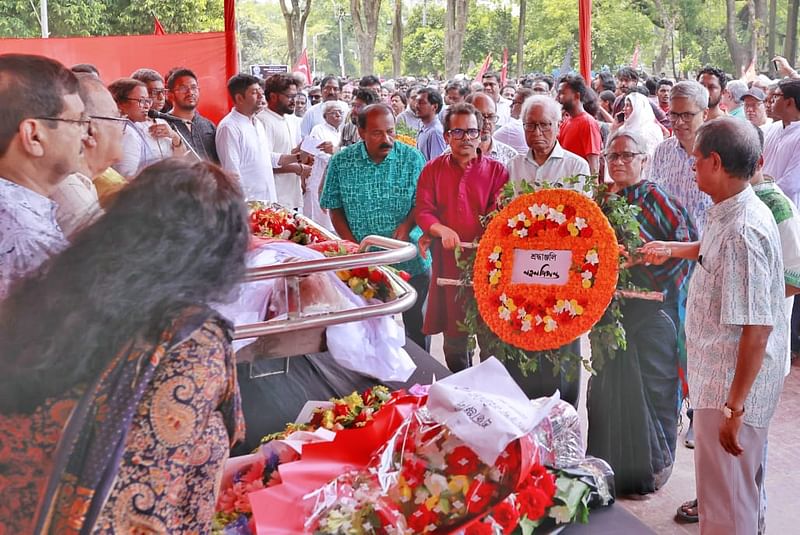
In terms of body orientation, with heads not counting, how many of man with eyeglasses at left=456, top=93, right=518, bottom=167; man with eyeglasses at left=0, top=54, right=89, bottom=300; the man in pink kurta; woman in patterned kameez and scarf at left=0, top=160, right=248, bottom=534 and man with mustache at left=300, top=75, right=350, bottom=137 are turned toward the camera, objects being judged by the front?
3

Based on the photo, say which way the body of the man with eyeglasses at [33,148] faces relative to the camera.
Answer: to the viewer's right

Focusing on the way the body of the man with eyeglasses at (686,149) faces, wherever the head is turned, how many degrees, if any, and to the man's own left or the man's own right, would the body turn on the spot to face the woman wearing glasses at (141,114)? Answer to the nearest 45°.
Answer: approximately 45° to the man's own right

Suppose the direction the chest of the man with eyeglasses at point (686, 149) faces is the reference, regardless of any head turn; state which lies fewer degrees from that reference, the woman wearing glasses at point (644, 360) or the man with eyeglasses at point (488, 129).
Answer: the woman wearing glasses

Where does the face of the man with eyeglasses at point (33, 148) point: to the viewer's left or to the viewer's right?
to the viewer's right

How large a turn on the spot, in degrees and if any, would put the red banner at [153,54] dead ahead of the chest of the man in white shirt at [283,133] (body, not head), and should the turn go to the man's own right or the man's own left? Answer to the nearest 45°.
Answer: approximately 180°

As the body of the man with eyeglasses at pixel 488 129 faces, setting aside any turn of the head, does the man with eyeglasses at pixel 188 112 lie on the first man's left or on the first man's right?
on the first man's right

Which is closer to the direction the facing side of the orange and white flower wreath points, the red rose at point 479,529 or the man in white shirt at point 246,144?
the red rose

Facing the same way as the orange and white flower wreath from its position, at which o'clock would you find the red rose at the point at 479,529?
The red rose is roughly at 12 o'clock from the orange and white flower wreath.

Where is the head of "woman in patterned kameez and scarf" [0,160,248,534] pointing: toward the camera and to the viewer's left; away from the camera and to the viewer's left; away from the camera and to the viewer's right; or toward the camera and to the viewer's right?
away from the camera and to the viewer's right

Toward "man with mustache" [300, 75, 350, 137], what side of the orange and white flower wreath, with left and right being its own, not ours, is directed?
back

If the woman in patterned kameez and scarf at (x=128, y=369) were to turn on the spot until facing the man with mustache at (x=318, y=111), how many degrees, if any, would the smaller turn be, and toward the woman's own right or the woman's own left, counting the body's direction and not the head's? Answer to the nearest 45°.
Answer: approximately 45° to the woman's own left
